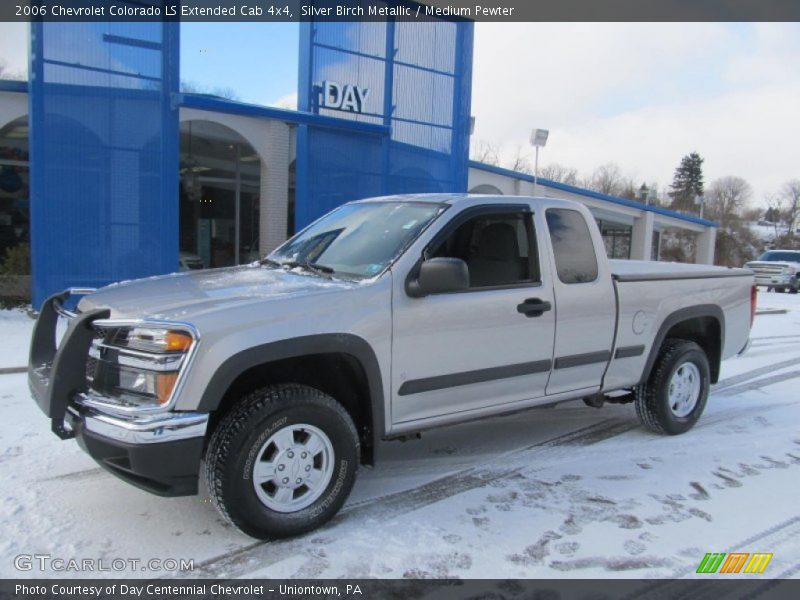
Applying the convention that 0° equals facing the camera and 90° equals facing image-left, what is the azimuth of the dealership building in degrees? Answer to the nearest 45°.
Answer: approximately 315°

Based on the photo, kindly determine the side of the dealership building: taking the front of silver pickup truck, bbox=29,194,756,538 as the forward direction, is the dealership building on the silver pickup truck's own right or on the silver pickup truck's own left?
on the silver pickup truck's own right

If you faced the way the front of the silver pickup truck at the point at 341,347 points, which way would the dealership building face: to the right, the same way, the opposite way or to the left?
to the left

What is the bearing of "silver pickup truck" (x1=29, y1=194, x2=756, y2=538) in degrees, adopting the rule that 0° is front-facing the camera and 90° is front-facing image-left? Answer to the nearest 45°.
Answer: approximately 45°
